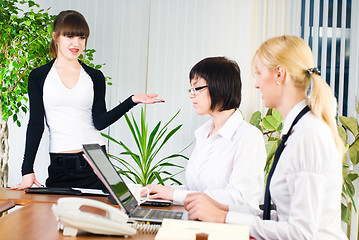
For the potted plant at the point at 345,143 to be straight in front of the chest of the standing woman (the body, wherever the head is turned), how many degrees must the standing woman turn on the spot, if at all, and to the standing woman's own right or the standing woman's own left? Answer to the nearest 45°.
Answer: approximately 90° to the standing woman's own left

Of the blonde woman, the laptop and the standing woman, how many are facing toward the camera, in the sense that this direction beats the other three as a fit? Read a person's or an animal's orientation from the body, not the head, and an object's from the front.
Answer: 1

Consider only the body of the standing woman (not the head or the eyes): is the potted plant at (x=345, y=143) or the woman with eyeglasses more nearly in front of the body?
the woman with eyeglasses

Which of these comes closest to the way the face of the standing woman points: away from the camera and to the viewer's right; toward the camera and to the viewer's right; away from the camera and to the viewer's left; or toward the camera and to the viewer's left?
toward the camera and to the viewer's right

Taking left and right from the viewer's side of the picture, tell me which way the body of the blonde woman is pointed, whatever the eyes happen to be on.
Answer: facing to the left of the viewer

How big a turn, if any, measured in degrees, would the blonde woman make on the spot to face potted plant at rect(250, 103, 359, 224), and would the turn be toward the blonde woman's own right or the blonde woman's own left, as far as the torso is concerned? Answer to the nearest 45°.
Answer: approximately 90° to the blonde woman's own right

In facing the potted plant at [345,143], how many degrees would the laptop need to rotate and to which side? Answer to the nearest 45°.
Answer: approximately 45° to its left

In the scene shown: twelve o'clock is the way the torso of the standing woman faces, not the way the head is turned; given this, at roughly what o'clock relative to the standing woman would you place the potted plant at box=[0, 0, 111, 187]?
The potted plant is roughly at 5 o'clock from the standing woman.

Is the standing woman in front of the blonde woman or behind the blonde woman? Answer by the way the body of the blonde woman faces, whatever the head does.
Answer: in front

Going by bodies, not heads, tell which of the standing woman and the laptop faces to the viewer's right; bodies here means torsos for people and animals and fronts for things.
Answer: the laptop

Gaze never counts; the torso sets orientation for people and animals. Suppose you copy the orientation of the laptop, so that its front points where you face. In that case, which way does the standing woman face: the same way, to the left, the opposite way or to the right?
to the right

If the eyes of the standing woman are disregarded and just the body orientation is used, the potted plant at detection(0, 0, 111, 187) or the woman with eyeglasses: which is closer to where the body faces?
the woman with eyeglasses

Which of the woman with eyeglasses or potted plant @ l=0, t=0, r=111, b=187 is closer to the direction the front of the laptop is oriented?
the woman with eyeglasses

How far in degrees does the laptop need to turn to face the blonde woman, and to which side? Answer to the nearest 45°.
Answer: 0° — it already faces them

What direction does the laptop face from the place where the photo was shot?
facing to the right of the viewer
